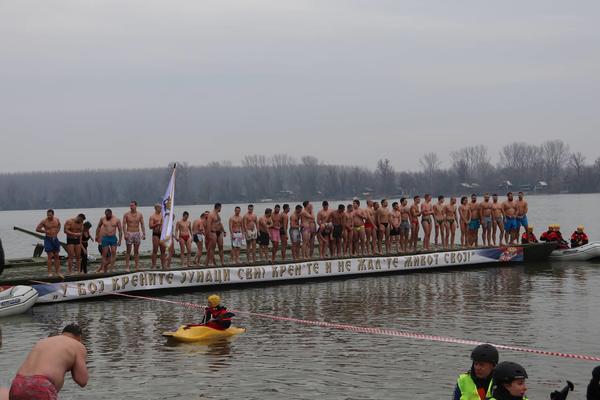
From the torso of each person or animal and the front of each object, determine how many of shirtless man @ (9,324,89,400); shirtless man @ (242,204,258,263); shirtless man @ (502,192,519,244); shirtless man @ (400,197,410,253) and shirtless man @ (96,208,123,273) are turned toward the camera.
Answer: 4

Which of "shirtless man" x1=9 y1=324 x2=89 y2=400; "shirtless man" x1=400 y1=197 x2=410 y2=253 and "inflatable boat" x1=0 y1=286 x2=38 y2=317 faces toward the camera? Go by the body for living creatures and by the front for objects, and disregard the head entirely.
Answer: "shirtless man" x1=400 y1=197 x2=410 y2=253

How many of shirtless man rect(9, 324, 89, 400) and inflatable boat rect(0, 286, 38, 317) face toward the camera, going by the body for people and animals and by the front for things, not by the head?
0

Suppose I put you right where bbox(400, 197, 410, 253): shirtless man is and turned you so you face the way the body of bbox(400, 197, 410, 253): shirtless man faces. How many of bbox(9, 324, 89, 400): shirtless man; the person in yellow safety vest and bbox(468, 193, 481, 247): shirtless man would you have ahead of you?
2

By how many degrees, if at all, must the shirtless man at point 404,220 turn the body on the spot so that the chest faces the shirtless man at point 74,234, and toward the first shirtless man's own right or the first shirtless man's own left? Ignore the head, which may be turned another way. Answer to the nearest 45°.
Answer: approximately 45° to the first shirtless man's own right

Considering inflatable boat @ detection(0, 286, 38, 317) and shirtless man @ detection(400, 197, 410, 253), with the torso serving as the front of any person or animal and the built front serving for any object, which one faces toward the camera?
the shirtless man

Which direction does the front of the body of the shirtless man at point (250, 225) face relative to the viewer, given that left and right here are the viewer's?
facing the viewer

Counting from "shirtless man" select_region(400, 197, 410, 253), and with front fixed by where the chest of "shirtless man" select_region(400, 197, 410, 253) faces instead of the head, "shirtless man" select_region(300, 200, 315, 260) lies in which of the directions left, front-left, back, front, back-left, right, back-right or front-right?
front-right

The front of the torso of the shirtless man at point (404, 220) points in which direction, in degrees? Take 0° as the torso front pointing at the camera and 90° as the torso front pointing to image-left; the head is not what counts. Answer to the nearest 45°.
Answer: approximately 0°

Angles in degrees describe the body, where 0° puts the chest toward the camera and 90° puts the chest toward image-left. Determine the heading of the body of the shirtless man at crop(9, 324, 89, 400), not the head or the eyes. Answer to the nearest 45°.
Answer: approximately 225°

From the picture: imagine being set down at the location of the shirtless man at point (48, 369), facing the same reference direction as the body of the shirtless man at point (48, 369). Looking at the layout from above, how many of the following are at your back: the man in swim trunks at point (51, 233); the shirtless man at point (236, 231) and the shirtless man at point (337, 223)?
0

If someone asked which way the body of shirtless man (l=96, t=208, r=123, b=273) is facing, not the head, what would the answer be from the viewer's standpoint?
toward the camera

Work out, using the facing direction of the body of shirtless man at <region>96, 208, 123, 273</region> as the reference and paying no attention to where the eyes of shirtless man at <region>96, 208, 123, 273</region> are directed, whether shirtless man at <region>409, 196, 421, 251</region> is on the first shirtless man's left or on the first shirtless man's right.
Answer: on the first shirtless man's left
